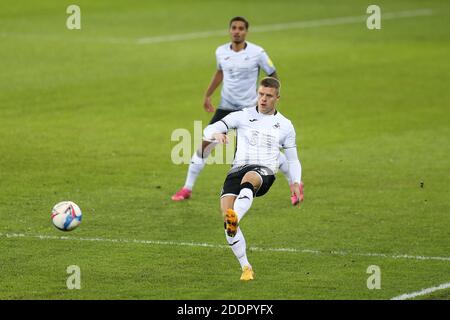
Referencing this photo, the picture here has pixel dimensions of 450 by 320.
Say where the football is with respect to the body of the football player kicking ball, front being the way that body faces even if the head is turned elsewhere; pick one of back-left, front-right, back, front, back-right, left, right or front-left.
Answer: right

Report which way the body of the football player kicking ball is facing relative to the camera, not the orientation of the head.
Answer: toward the camera

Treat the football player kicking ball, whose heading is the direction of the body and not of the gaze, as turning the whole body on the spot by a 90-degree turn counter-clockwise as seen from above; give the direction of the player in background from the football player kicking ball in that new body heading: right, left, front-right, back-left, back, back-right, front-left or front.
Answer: left
